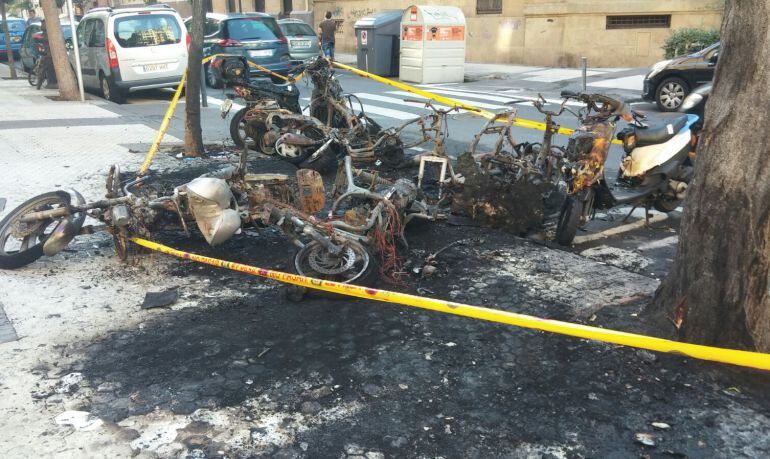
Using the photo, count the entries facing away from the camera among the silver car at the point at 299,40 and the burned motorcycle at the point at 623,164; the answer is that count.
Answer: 1

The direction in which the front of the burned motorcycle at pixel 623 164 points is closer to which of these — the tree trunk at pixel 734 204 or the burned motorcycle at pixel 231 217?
the burned motorcycle

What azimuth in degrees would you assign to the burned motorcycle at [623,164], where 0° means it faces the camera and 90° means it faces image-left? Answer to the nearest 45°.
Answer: approximately 45°

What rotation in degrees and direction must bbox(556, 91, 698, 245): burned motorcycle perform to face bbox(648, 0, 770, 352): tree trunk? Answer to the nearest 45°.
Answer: approximately 45° to its left

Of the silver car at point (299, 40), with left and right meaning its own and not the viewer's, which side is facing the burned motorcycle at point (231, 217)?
back

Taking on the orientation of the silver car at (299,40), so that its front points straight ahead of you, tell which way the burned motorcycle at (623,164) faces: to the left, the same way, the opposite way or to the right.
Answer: to the left

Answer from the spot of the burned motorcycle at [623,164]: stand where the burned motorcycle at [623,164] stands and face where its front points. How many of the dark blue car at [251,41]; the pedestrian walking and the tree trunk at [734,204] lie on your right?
2

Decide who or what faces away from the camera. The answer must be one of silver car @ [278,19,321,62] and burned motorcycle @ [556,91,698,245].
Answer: the silver car

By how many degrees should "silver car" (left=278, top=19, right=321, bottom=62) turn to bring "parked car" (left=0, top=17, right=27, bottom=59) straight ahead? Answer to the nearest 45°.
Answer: approximately 45° to its left

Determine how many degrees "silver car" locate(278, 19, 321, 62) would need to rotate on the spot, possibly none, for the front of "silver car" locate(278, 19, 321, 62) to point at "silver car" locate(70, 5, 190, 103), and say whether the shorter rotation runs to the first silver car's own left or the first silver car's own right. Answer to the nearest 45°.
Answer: approximately 135° to the first silver car's own left

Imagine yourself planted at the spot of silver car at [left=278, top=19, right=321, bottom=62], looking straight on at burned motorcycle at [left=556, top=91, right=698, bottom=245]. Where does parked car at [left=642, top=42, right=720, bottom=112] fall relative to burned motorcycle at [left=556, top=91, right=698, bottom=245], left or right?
left

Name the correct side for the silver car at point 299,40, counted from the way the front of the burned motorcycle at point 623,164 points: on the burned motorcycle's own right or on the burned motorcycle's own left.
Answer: on the burned motorcycle's own right

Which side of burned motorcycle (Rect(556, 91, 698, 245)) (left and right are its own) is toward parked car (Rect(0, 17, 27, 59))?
right

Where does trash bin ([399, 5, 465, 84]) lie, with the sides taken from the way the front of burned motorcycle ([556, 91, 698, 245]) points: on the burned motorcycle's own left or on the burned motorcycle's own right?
on the burned motorcycle's own right

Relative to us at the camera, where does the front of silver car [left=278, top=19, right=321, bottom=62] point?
facing away from the viewer
